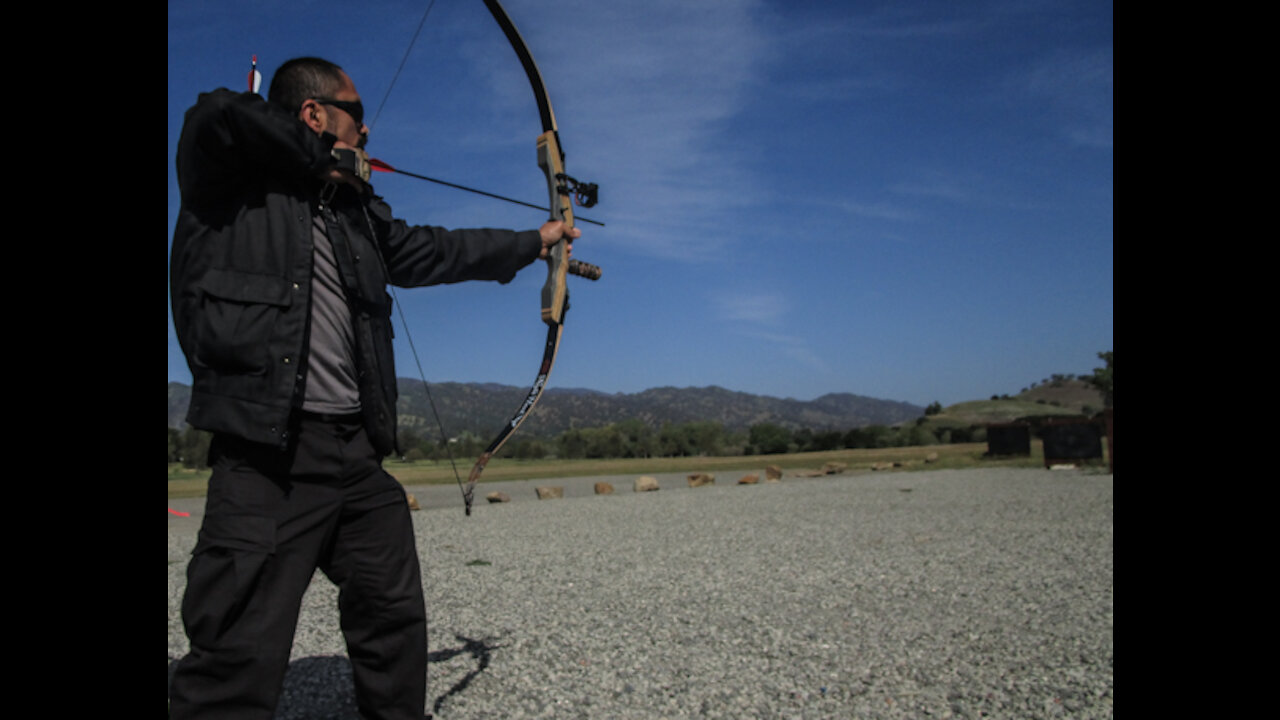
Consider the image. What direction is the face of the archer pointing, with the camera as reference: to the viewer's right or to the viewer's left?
to the viewer's right

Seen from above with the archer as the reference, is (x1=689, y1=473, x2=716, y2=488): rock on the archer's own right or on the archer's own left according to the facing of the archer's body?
on the archer's own left

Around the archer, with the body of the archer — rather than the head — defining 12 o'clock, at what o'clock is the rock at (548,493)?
The rock is roughly at 8 o'clock from the archer.

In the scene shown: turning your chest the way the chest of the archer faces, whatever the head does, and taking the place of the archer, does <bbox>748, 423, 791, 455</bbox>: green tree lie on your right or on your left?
on your left

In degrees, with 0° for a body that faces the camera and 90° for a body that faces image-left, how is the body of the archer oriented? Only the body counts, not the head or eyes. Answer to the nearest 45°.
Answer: approximately 315°

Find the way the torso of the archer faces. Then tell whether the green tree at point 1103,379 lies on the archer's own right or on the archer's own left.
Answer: on the archer's own left
